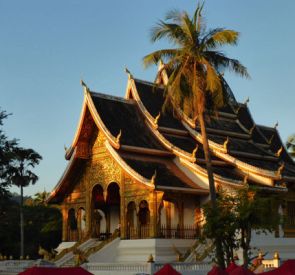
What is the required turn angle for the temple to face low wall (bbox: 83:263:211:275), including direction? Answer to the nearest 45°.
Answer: approximately 45° to its left

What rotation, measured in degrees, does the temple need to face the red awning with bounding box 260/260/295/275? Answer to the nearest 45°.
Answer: approximately 45° to its left

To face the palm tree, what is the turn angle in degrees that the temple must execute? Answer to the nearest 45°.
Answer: approximately 45° to its left

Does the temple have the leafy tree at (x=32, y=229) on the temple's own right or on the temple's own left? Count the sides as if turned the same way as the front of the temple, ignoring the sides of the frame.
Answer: on the temple's own right

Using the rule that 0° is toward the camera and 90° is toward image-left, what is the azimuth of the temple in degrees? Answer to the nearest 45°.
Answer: approximately 45°

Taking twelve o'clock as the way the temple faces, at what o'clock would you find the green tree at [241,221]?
The green tree is roughly at 10 o'clock from the temple.
